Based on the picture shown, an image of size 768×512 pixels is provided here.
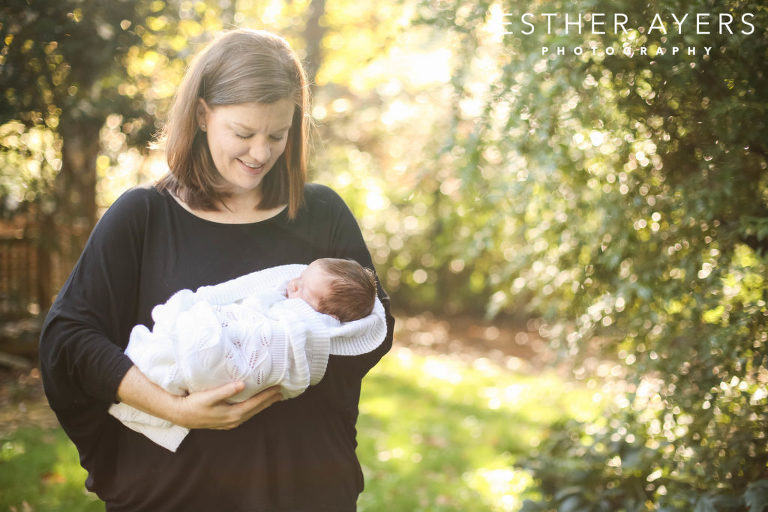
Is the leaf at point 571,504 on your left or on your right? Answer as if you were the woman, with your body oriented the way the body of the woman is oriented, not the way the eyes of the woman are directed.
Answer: on your left

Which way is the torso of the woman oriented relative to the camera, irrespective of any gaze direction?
toward the camera

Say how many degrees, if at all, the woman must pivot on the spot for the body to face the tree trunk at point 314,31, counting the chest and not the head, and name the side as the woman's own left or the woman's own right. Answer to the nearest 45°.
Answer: approximately 180°

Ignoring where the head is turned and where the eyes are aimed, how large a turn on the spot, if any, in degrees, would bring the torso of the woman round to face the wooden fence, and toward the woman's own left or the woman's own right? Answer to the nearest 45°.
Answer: approximately 180°

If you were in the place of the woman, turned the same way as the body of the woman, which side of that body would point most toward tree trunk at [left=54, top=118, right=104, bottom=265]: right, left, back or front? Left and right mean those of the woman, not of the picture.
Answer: back

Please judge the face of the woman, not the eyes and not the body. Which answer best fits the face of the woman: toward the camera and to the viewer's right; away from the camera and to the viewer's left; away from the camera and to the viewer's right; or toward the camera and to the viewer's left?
toward the camera and to the viewer's right
